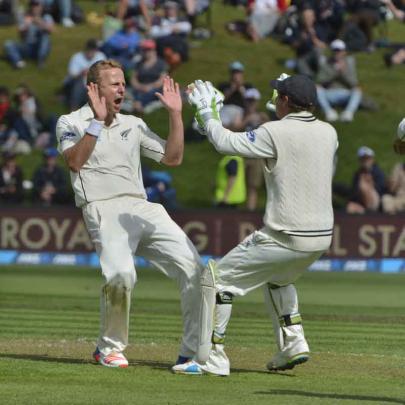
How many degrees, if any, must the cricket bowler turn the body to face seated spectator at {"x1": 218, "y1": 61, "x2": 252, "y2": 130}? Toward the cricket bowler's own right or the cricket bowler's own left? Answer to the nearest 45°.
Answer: approximately 135° to the cricket bowler's own left

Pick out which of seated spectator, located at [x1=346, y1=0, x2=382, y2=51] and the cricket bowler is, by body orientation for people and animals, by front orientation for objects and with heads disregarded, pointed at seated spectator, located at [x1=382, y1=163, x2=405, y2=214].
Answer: seated spectator, located at [x1=346, y1=0, x2=382, y2=51]

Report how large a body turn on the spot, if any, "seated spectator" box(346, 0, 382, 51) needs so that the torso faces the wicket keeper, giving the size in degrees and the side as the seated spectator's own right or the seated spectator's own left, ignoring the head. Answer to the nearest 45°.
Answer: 0° — they already face them

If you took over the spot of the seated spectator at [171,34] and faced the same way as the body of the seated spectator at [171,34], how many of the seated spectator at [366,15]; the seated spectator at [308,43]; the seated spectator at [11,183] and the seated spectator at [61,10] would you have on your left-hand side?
2

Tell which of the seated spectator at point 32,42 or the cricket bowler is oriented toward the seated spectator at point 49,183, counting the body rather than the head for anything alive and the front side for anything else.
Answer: the seated spectator at point 32,42
